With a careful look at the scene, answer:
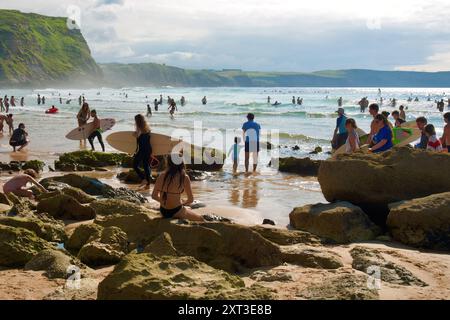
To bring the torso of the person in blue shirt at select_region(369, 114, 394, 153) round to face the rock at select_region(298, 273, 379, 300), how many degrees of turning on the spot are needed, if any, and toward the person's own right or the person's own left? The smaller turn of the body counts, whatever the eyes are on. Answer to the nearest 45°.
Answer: approximately 90° to the person's own left

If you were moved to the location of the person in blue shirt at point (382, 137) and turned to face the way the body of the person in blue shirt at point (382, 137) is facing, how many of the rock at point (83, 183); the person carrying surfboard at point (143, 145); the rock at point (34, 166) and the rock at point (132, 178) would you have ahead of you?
4

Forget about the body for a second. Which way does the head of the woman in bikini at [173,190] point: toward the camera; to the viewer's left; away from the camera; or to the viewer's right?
away from the camera

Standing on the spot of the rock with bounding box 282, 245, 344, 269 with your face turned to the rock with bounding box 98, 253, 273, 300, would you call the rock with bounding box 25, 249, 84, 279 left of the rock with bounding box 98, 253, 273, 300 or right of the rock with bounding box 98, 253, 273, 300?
right

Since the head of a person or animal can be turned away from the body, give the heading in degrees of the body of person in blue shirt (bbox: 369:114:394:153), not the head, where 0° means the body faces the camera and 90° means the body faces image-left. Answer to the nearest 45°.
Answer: approximately 90°

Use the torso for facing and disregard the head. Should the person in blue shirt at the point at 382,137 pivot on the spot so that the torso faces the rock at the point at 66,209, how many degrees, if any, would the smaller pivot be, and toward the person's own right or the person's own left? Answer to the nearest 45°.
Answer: approximately 45° to the person's own left

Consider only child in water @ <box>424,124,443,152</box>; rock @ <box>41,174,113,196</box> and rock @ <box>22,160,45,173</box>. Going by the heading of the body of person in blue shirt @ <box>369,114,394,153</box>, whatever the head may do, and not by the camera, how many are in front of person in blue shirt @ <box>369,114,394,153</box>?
2
